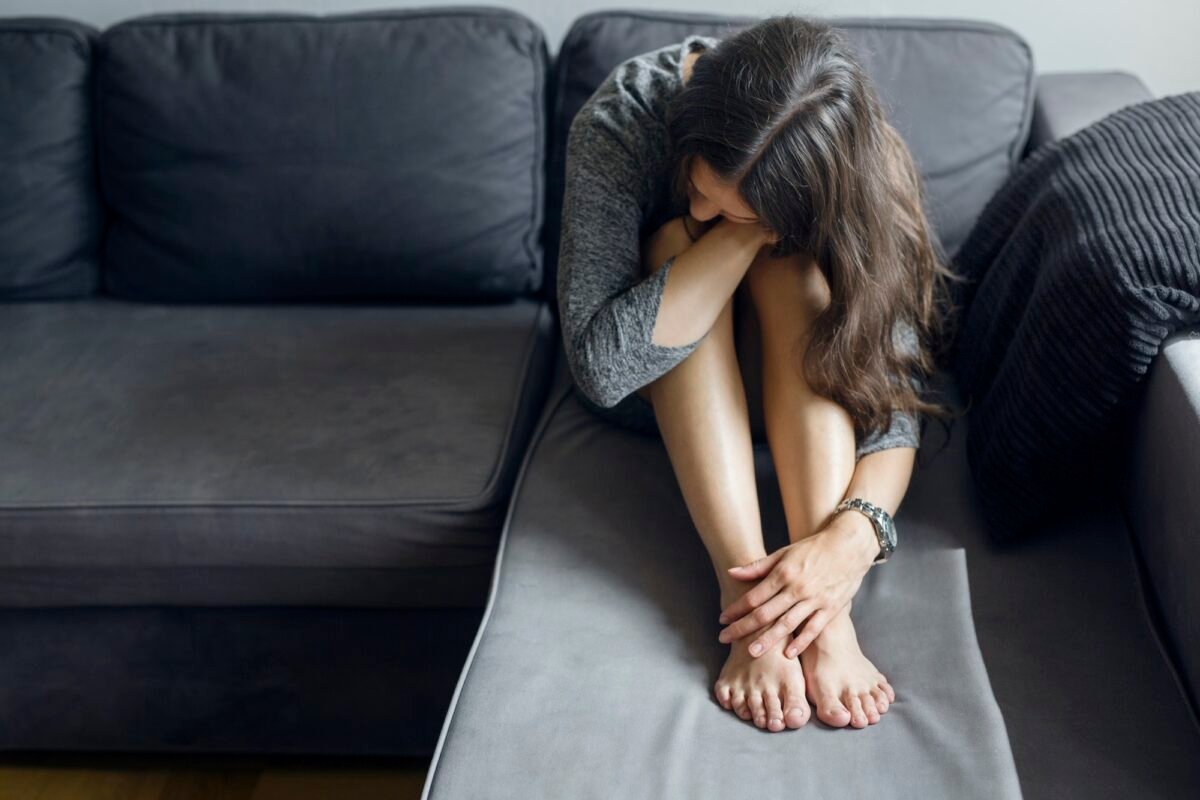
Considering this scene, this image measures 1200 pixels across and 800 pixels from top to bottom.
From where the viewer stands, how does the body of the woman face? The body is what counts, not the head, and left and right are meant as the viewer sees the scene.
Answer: facing the viewer
